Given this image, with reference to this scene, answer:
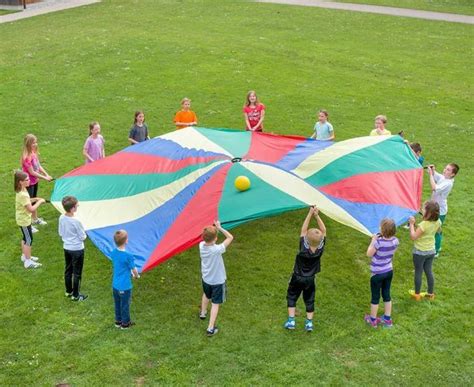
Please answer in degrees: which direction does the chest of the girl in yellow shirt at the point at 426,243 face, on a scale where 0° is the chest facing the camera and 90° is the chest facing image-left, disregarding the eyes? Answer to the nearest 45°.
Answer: approximately 135°

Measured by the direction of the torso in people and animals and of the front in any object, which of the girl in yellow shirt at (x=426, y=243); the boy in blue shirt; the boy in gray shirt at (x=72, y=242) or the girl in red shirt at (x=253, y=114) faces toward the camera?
the girl in red shirt

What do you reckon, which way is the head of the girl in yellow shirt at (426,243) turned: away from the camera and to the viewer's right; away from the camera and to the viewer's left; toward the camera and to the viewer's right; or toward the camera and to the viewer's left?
away from the camera and to the viewer's left

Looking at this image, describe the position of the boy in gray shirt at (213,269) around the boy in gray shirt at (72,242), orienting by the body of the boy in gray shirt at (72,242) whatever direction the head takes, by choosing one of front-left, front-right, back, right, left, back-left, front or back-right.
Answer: right

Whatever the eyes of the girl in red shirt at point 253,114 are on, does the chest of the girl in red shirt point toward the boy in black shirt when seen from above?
yes

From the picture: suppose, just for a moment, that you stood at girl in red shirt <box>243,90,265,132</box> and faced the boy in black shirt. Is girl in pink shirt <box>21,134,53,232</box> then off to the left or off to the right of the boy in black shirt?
right

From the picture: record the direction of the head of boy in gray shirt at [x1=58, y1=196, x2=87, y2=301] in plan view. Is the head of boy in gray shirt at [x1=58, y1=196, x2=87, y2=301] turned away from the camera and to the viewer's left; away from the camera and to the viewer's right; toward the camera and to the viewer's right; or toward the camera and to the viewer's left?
away from the camera and to the viewer's right

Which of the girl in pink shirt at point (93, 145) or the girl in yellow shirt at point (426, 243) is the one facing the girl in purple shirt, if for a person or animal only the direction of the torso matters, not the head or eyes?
the girl in pink shirt

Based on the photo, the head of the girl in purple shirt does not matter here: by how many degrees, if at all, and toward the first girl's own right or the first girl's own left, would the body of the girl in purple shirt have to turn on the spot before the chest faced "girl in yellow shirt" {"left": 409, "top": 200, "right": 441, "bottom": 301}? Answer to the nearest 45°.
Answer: approximately 90° to the first girl's own right

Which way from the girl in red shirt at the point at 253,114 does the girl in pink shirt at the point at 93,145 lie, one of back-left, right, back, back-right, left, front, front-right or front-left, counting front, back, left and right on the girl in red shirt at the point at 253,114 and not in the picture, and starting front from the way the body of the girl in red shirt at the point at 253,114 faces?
front-right

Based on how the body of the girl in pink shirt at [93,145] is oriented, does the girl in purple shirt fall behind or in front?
in front

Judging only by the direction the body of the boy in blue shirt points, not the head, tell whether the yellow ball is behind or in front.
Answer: in front

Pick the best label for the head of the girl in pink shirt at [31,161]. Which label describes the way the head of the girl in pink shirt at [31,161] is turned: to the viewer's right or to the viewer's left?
to the viewer's right

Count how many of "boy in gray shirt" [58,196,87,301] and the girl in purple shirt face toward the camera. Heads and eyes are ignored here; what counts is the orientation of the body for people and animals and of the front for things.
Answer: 0
